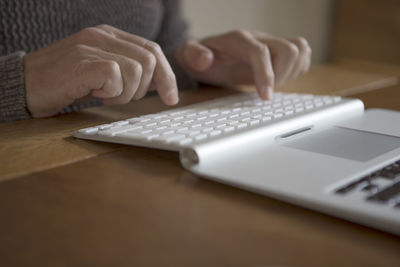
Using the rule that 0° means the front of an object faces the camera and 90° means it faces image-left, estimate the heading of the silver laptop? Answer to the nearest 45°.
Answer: approximately 135°
